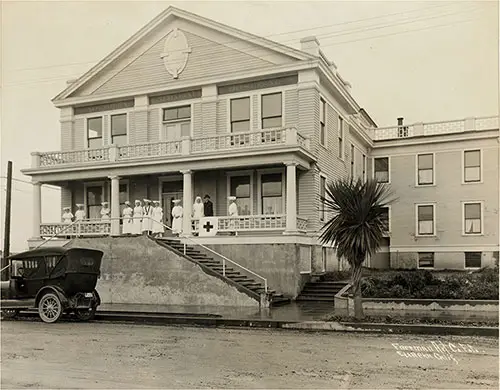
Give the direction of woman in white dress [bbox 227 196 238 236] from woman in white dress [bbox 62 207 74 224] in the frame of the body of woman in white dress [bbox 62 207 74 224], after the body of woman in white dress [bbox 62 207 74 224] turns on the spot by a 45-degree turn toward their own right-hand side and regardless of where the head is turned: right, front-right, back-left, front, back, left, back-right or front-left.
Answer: left

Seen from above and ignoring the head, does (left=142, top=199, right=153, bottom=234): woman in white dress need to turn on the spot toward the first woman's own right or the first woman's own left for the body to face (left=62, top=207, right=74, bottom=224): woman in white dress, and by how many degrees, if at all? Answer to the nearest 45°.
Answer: approximately 135° to the first woman's own right

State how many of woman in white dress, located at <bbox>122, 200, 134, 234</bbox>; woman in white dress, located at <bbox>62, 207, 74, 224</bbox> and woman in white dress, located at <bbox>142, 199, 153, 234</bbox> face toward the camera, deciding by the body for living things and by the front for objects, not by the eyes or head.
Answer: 3

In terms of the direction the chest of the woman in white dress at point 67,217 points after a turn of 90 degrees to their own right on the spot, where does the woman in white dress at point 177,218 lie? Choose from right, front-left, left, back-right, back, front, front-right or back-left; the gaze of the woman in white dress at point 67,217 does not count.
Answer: back-left

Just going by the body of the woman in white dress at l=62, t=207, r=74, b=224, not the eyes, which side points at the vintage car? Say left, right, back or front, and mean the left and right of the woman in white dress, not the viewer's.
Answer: front

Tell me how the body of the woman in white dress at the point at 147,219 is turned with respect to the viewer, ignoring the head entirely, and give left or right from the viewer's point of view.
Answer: facing the viewer

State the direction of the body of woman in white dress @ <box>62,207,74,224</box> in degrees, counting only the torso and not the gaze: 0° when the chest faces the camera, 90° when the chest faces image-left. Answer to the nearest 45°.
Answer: approximately 0°

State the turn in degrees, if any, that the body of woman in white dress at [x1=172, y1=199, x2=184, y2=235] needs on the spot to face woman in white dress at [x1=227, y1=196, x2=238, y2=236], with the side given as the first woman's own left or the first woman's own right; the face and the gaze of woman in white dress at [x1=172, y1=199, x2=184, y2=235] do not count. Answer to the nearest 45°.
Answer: approximately 45° to the first woman's own left
